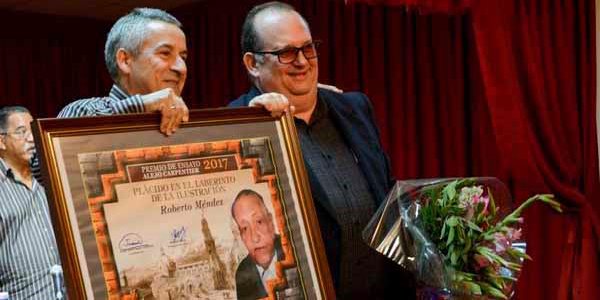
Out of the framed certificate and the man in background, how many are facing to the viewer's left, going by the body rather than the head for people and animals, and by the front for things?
0

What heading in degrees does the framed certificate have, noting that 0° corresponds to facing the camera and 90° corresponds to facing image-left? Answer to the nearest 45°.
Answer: approximately 0°

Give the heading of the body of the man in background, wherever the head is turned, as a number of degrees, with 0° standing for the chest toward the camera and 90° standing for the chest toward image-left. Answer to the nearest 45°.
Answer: approximately 315°

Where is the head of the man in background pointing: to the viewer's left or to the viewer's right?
to the viewer's right

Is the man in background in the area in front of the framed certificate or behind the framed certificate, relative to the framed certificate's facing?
behind

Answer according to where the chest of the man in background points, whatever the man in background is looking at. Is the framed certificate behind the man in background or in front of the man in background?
in front
